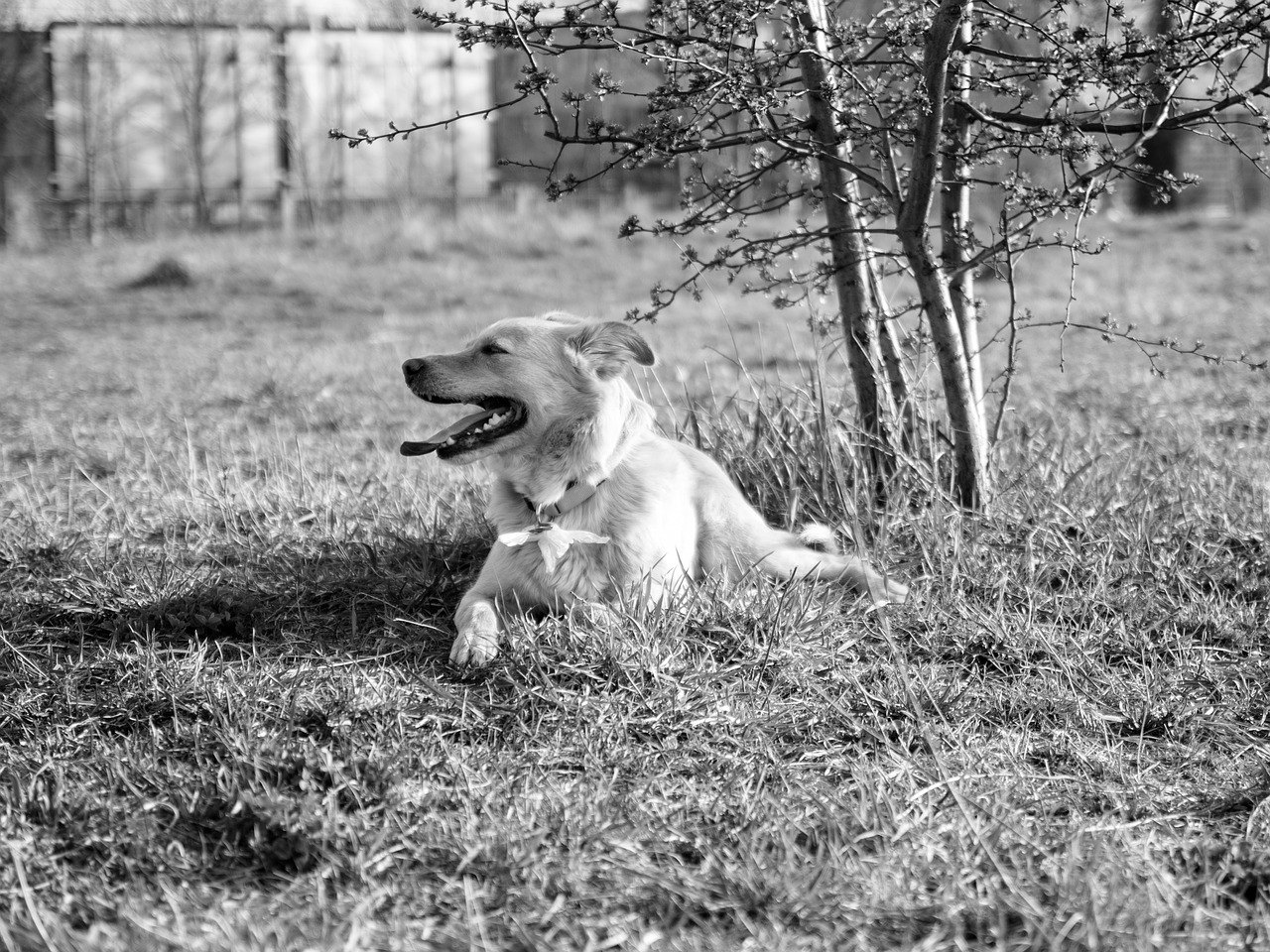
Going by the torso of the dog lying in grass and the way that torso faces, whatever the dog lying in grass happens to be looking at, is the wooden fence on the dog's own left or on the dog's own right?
on the dog's own right

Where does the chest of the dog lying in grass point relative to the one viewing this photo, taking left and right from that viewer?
facing the viewer and to the left of the viewer
